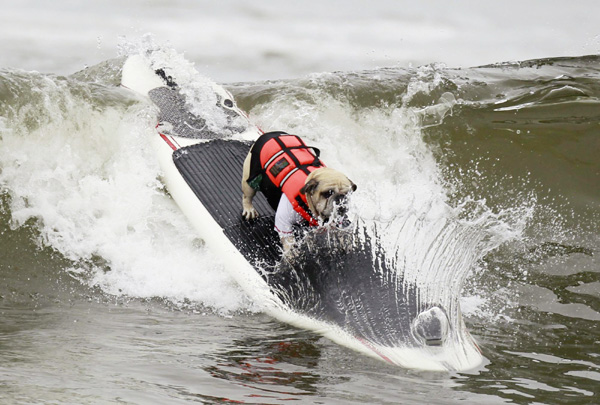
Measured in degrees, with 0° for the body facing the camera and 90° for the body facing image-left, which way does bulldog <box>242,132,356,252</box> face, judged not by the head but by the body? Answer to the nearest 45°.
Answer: approximately 315°
